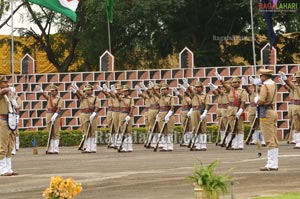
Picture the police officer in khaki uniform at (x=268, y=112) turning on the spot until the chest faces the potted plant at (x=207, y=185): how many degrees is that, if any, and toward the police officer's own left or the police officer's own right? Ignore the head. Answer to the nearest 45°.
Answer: approximately 90° to the police officer's own left

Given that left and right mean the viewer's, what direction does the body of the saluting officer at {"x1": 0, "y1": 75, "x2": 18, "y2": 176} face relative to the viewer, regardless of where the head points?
facing to the right of the viewer

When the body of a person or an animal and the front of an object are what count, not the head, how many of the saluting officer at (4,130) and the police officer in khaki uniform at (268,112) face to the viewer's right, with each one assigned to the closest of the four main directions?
1

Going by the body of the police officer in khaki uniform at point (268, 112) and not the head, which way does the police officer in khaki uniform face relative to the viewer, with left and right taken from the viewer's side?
facing to the left of the viewer
